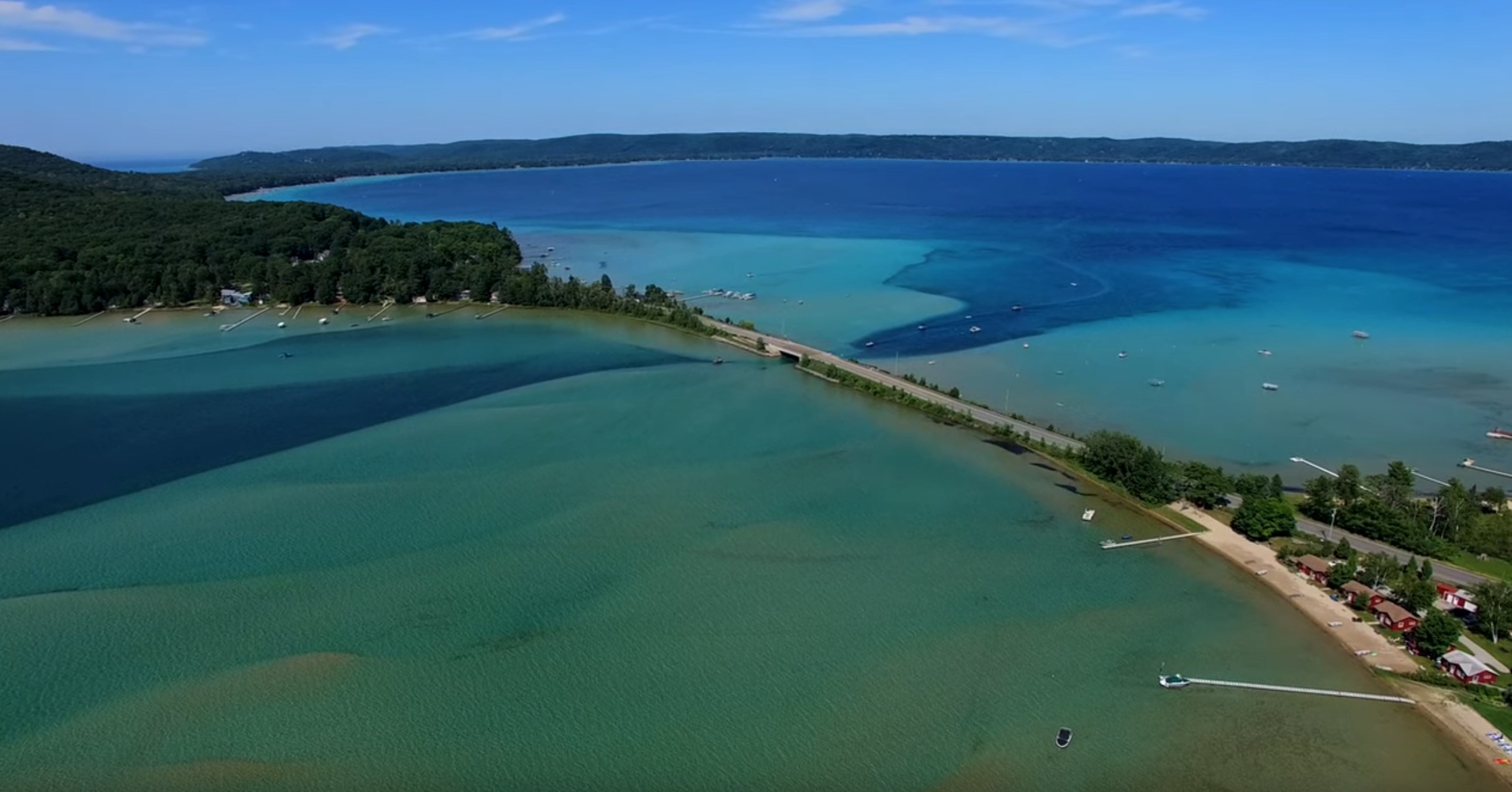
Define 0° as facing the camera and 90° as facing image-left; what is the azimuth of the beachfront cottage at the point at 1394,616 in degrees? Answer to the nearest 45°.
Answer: approximately 45°

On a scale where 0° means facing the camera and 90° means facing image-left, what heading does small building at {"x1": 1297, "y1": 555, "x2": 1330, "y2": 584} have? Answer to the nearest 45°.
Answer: approximately 45°

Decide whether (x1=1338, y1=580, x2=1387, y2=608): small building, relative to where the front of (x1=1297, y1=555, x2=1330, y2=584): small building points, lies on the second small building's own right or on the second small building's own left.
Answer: on the second small building's own left

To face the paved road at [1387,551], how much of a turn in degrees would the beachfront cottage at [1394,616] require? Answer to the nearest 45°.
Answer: approximately 135° to its right

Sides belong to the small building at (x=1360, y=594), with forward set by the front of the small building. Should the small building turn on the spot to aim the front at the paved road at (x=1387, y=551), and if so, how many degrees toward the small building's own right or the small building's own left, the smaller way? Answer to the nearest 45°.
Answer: approximately 135° to the small building's own right

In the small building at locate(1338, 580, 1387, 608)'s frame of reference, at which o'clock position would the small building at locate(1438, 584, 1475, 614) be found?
the small building at locate(1438, 584, 1475, 614) is roughly at 7 o'clock from the small building at locate(1338, 580, 1387, 608).

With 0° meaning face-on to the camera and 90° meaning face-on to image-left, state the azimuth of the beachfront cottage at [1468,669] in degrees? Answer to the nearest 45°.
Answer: approximately 45°

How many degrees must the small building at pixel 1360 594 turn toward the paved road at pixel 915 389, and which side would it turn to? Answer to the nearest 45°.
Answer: approximately 90° to its right
